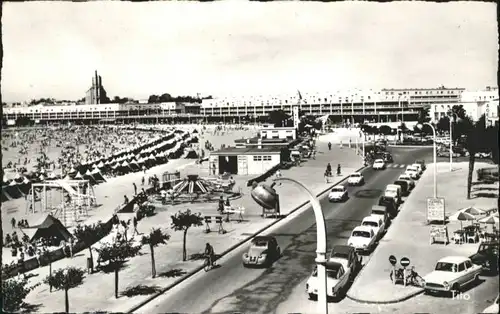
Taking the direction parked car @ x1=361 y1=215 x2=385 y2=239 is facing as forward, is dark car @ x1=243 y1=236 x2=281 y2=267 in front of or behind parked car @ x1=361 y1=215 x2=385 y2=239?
in front

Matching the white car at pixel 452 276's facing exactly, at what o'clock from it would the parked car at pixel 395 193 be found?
The parked car is roughly at 4 o'clock from the white car.

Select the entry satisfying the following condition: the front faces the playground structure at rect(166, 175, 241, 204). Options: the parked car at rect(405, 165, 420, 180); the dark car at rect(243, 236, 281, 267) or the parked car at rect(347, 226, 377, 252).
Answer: the parked car at rect(405, 165, 420, 180)

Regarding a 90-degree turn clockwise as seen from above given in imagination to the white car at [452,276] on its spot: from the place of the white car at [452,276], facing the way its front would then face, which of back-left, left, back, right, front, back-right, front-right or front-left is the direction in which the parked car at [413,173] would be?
front-right

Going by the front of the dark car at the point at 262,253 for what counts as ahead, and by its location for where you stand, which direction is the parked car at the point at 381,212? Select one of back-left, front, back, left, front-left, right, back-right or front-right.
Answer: back

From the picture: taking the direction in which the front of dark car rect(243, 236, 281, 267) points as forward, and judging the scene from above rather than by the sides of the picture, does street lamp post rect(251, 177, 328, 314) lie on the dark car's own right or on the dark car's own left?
on the dark car's own left

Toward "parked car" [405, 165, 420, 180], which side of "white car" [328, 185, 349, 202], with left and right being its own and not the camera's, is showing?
back

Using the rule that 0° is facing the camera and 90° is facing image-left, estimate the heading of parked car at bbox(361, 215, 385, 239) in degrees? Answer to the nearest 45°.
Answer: approximately 45°

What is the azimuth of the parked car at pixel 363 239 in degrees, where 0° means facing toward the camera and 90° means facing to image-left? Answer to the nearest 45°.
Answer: approximately 45°

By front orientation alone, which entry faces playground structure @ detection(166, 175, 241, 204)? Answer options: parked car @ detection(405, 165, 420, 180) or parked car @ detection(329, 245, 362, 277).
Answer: parked car @ detection(405, 165, 420, 180)

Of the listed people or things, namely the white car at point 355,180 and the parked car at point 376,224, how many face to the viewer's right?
0

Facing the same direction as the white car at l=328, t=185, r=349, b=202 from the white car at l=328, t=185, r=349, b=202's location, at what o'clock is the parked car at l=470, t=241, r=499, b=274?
The parked car is roughly at 10 o'clock from the white car.
